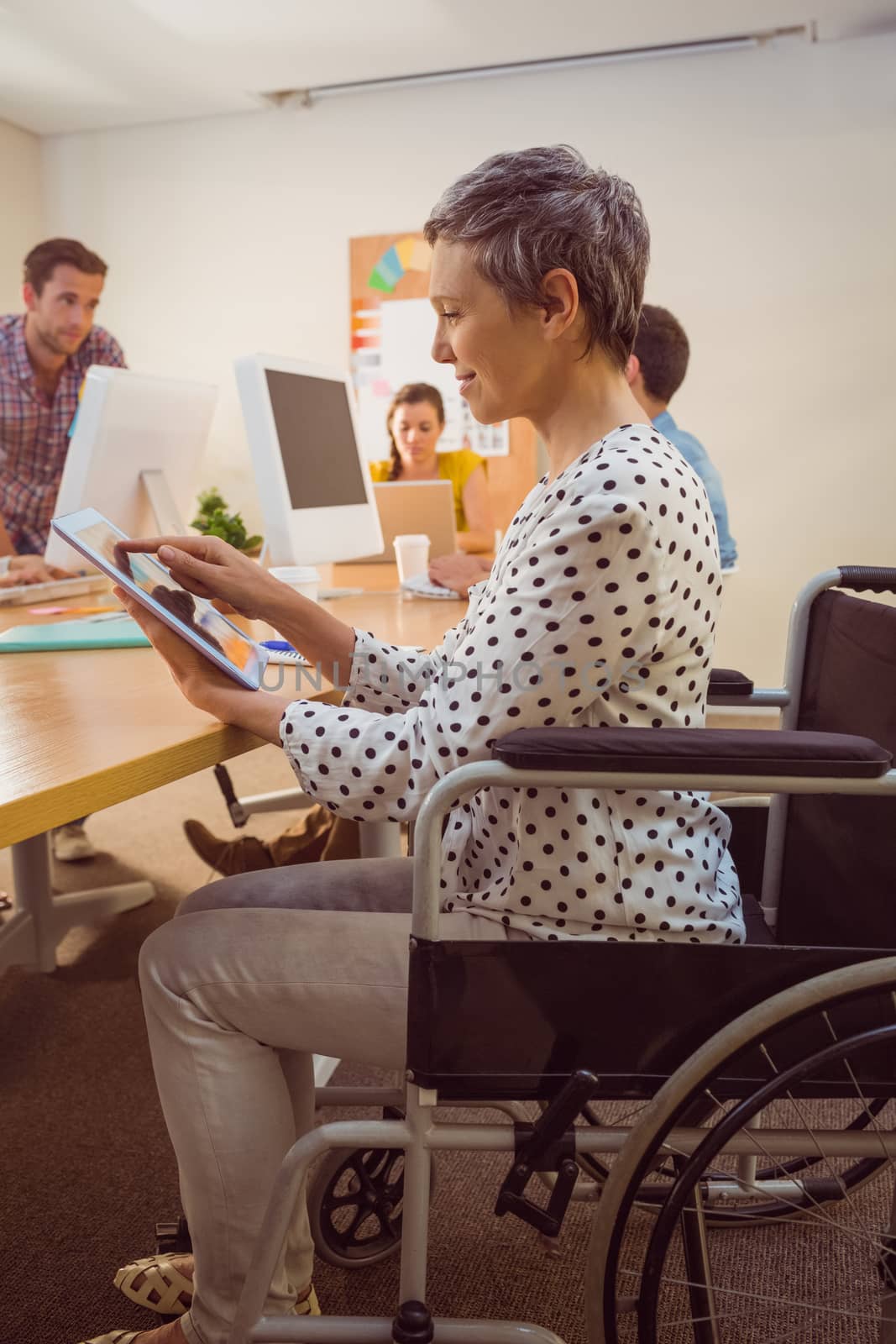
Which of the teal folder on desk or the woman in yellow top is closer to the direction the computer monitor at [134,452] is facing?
the woman in yellow top

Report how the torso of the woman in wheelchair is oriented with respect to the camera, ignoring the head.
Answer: to the viewer's left

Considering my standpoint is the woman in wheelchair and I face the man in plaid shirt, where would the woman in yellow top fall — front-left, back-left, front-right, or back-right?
front-right

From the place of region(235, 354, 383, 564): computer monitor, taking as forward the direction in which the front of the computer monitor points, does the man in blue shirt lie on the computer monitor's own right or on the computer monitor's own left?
on the computer monitor's own left

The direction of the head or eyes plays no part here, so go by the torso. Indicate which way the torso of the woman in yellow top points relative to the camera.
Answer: toward the camera

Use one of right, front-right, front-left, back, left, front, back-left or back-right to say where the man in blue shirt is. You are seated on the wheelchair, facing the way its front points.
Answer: right

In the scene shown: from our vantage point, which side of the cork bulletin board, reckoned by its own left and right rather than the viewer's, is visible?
front

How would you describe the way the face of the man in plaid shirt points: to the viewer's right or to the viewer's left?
to the viewer's right

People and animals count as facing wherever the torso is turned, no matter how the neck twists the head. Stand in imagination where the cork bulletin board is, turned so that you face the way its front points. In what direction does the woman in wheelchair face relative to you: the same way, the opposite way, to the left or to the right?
to the right

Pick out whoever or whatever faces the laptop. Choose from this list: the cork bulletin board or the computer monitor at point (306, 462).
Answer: the cork bulletin board

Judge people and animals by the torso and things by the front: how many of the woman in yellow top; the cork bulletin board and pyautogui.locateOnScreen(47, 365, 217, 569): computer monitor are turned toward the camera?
2

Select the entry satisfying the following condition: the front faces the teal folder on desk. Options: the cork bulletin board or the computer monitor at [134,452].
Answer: the cork bulletin board

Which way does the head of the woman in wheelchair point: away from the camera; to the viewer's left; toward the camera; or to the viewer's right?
to the viewer's left

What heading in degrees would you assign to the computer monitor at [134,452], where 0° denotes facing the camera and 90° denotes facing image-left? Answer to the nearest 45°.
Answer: approximately 135°

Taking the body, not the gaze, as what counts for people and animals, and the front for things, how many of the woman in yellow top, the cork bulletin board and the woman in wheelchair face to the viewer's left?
1

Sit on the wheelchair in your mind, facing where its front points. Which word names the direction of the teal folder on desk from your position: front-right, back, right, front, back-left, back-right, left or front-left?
front-right

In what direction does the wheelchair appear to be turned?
to the viewer's left
